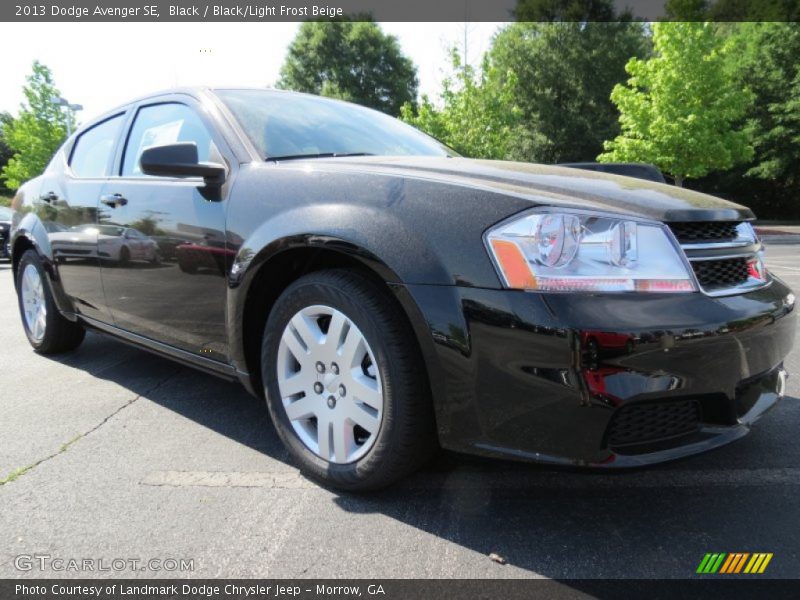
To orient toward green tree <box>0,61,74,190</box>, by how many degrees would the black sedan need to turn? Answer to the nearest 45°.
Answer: approximately 180°

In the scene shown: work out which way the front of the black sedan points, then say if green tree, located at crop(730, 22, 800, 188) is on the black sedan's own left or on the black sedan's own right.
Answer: on the black sedan's own left

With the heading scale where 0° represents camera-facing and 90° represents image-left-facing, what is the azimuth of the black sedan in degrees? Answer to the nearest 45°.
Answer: approximately 315°

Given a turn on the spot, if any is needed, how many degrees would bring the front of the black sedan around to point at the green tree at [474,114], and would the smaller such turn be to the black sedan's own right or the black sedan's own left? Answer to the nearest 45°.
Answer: approximately 135° to the black sedan's own left

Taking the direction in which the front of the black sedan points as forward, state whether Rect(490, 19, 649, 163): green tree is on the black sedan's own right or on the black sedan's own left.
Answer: on the black sedan's own left

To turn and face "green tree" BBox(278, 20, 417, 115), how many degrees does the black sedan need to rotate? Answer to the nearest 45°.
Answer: approximately 135° to its left
